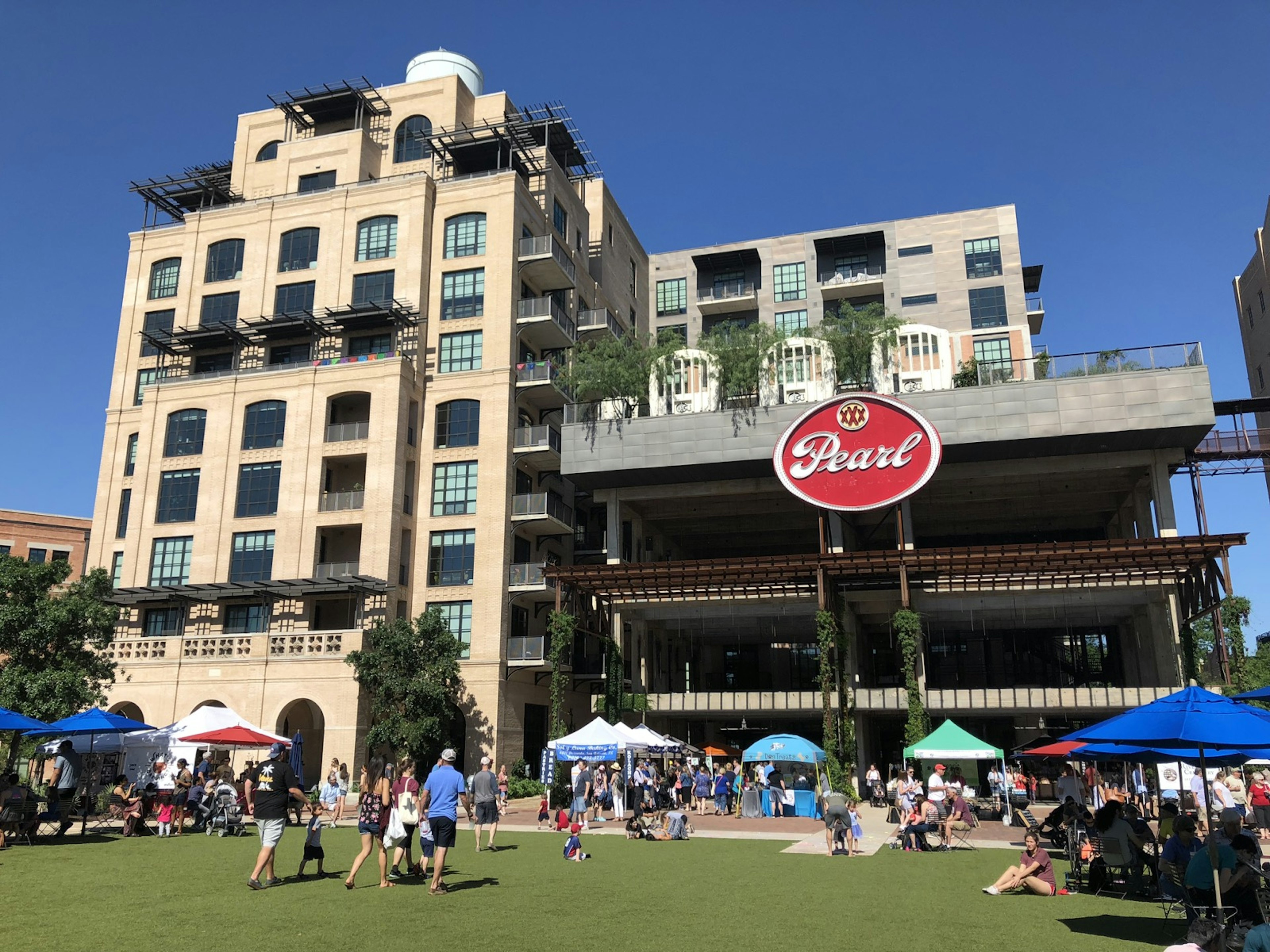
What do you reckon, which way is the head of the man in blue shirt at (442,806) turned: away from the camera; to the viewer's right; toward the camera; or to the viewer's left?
away from the camera

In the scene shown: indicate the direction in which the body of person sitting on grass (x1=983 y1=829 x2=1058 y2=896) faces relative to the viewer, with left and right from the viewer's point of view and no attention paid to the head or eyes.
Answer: facing the viewer and to the left of the viewer

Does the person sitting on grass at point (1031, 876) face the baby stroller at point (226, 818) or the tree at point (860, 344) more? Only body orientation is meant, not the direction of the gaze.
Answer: the baby stroller

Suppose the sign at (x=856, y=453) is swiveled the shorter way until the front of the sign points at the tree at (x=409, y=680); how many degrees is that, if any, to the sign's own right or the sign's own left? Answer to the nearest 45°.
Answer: approximately 90° to the sign's own right

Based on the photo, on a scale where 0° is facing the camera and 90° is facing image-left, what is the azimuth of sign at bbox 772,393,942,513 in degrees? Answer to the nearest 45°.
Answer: approximately 0°

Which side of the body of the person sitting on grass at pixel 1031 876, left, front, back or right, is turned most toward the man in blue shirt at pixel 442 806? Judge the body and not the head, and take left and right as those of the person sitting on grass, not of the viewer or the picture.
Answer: front

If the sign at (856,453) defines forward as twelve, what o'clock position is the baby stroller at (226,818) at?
The baby stroller is roughly at 1 o'clock from the sign.

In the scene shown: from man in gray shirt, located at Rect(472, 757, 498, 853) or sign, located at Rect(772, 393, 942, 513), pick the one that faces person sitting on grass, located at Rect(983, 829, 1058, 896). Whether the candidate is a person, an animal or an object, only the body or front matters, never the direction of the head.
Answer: the sign

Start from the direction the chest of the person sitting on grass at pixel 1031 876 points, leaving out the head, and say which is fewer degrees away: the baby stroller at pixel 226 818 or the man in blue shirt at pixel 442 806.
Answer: the man in blue shirt

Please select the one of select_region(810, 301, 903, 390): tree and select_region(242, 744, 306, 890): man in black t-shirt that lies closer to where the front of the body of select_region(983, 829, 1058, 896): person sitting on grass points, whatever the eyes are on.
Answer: the man in black t-shirt
